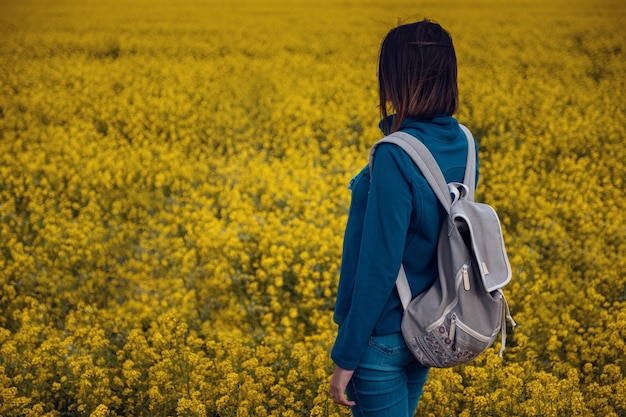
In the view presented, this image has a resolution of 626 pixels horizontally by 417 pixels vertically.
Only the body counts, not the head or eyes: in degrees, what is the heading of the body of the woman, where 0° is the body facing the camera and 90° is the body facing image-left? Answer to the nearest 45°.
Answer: approximately 135°
